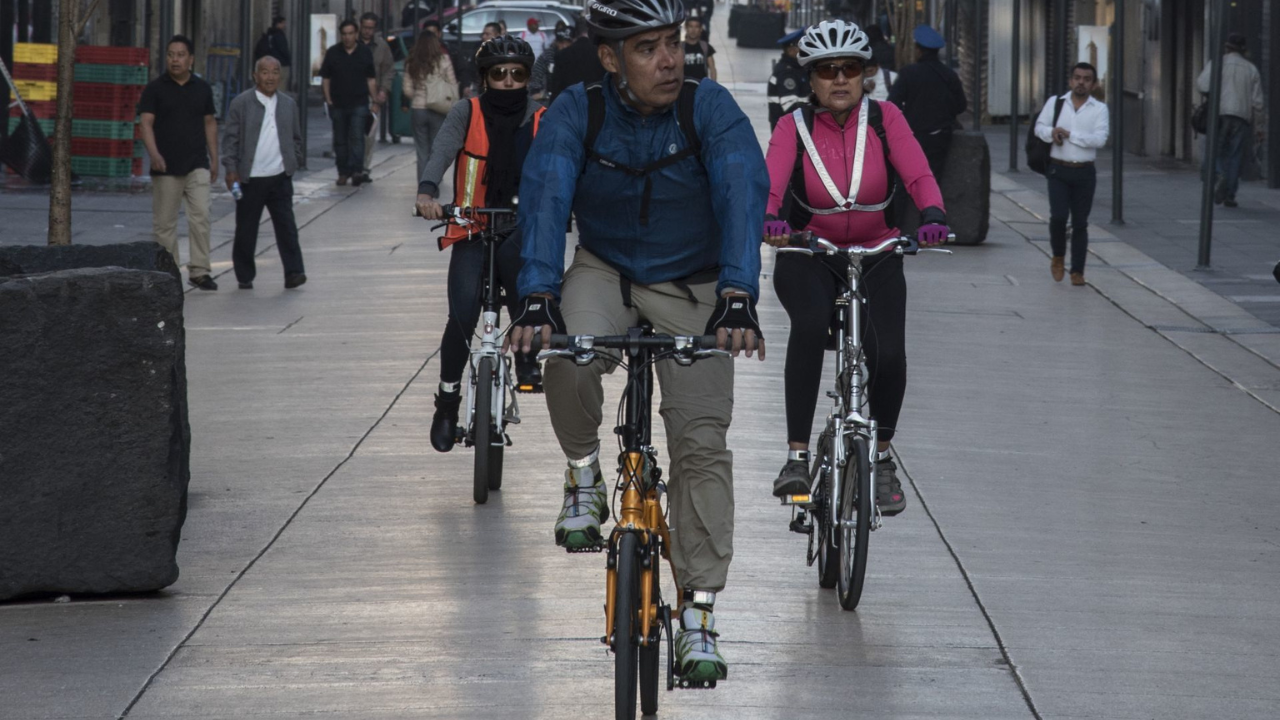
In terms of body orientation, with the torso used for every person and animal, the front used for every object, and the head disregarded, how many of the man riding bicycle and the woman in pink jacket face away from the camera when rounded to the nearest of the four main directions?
0

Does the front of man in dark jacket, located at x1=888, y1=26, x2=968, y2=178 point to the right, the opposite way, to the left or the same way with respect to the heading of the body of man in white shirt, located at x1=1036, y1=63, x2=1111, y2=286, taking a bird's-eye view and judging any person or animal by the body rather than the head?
the opposite way

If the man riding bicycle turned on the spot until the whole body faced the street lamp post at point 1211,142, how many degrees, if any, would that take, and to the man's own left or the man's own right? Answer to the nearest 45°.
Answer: approximately 180°

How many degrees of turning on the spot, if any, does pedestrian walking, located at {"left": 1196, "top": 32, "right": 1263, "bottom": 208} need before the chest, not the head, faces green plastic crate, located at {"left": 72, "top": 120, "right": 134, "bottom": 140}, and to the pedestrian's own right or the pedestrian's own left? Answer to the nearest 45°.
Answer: approximately 90° to the pedestrian's own left

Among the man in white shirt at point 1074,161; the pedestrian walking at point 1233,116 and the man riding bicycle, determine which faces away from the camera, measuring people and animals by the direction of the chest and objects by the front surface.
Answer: the pedestrian walking

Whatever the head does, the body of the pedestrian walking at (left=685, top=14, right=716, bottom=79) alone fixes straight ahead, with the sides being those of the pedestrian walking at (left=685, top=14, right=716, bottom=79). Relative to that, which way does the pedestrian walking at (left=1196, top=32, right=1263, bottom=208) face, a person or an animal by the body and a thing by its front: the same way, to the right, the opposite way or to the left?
the opposite way

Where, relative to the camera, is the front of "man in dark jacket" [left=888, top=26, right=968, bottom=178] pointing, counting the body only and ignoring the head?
away from the camera

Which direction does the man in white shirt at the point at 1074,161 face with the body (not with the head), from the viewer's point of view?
toward the camera

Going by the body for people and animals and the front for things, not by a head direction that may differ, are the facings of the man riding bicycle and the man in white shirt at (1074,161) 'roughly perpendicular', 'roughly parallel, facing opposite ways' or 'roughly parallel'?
roughly parallel

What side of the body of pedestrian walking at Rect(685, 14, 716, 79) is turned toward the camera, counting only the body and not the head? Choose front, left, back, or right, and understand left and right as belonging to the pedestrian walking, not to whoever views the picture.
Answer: front

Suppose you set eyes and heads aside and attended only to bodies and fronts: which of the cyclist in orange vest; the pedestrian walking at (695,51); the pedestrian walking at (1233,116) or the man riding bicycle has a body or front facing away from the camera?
the pedestrian walking at (1233,116)

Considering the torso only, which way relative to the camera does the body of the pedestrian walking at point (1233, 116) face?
away from the camera
